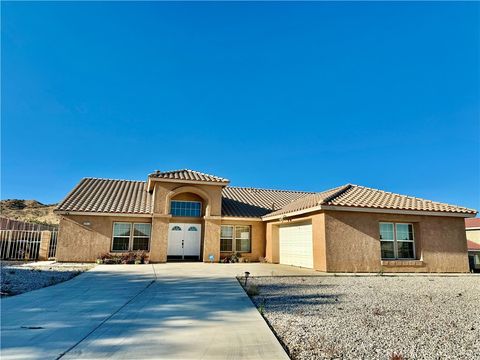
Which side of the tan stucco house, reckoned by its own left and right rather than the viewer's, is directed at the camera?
front

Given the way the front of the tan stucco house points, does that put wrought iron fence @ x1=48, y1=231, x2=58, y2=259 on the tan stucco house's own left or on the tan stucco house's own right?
on the tan stucco house's own right

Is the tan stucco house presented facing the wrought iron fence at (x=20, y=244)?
no
